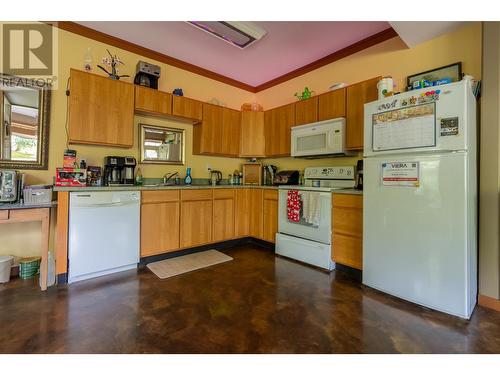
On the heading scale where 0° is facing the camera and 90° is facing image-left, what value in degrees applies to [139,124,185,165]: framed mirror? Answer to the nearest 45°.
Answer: approximately 315°

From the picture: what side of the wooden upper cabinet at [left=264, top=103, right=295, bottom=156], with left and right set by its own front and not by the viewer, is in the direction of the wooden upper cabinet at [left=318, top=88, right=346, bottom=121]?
left

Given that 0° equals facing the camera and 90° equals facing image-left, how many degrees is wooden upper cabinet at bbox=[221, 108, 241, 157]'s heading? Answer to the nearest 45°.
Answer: approximately 315°

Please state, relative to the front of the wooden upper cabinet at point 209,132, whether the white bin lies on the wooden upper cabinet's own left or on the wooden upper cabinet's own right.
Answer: on the wooden upper cabinet's own right

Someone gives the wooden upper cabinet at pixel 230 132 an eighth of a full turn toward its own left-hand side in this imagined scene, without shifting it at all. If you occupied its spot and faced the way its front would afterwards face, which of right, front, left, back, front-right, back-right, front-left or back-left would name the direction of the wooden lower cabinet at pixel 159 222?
back-right

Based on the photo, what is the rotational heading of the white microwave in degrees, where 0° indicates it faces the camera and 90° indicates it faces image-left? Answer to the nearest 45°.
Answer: approximately 45°

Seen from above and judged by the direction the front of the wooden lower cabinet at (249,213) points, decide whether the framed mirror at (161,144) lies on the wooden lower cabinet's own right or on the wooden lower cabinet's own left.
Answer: on the wooden lower cabinet's own right

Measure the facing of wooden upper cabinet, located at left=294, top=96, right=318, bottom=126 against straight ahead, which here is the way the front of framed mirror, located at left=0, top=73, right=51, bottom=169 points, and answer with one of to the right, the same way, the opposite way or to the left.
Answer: to the right

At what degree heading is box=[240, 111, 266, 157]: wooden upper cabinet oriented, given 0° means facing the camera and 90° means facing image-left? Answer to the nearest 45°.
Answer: approximately 0°

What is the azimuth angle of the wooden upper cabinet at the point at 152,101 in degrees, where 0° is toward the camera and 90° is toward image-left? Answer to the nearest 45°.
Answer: approximately 315°
